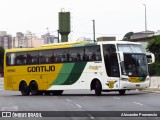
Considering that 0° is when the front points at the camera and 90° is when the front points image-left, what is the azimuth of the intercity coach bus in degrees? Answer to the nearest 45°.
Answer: approximately 315°
